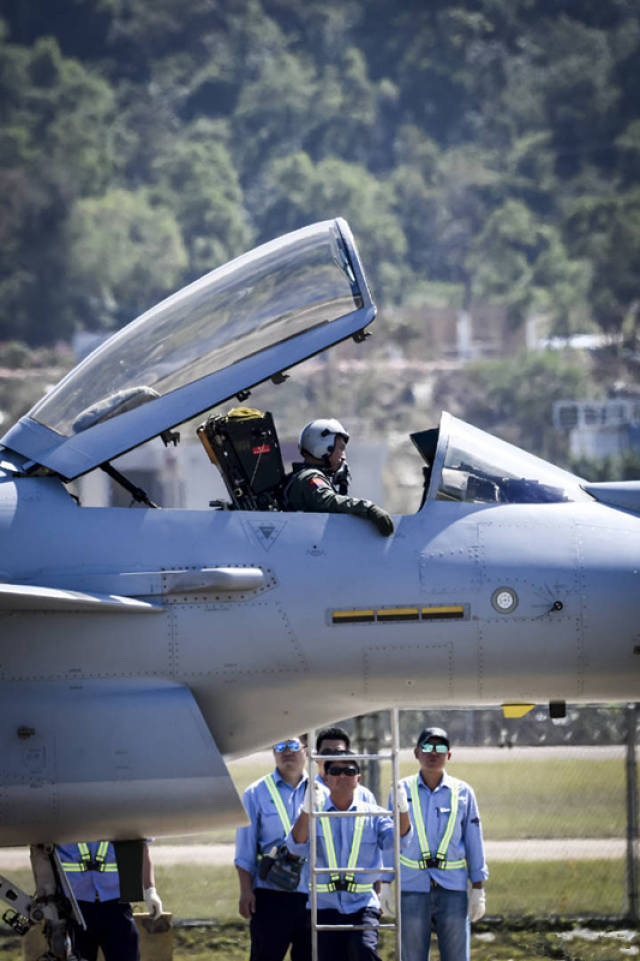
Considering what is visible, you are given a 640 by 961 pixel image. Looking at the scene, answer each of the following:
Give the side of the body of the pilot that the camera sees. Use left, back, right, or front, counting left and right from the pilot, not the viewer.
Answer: right

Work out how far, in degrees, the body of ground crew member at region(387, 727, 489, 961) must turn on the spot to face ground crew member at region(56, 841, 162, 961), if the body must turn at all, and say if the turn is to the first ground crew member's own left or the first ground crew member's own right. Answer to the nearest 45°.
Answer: approximately 90° to the first ground crew member's own right

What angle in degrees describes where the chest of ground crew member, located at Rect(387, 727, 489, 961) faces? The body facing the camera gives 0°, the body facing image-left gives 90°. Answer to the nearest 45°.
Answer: approximately 0°

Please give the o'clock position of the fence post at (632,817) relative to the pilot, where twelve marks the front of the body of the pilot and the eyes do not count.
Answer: The fence post is roughly at 10 o'clock from the pilot.

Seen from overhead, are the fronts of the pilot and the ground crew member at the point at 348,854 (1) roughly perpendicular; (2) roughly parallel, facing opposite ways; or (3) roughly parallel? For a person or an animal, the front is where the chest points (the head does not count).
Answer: roughly perpendicular

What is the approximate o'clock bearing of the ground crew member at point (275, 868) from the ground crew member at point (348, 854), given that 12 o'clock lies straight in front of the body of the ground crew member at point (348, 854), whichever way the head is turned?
the ground crew member at point (275, 868) is roughly at 4 o'clock from the ground crew member at point (348, 854).

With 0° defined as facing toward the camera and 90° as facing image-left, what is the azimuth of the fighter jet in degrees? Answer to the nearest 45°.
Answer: approximately 270°
